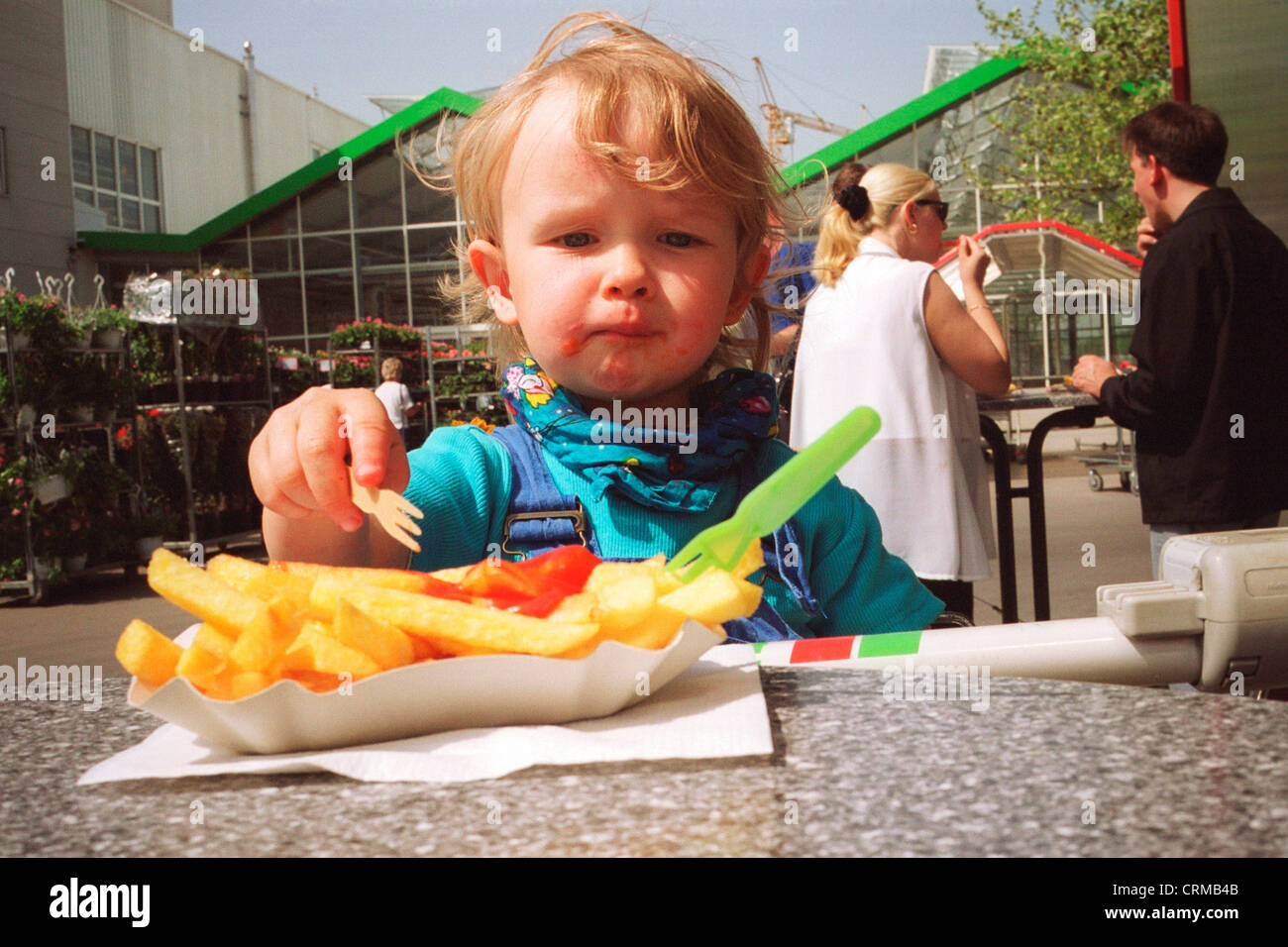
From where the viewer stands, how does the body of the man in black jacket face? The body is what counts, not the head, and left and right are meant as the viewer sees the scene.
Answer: facing away from the viewer and to the left of the viewer

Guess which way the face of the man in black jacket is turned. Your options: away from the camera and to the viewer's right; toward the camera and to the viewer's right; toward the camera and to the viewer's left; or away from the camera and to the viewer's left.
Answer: away from the camera and to the viewer's left

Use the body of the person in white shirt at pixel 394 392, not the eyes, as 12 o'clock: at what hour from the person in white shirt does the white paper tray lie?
The white paper tray is roughly at 6 o'clock from the person in white shirt.

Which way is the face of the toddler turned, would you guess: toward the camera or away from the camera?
toward the camera

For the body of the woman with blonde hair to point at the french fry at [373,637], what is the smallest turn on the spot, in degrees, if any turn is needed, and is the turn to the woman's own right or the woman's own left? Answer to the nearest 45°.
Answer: approximately 135° to the woman's own right

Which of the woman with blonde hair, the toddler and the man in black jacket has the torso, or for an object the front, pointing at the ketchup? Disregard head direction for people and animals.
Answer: the toddler

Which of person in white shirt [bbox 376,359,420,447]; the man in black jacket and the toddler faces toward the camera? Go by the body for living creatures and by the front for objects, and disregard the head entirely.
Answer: the toddler

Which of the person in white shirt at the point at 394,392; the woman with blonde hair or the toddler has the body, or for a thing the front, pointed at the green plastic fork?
the toddler

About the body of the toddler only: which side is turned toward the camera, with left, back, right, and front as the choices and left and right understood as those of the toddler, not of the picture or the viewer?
front

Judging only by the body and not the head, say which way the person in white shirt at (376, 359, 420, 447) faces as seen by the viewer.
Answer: away from the camera

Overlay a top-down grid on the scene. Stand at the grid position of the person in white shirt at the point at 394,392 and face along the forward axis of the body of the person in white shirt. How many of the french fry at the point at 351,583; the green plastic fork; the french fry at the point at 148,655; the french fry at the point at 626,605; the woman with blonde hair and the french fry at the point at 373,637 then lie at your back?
6

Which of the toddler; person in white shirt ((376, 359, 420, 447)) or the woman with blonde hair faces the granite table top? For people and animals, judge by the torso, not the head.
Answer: the toddler

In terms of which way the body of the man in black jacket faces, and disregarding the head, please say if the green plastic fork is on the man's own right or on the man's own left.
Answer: on the man's own left

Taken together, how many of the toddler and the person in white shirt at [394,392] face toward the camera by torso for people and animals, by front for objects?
1
